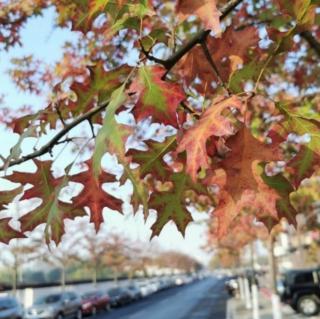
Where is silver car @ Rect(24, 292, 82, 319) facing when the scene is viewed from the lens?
facing the viewer and to the left of the viewer

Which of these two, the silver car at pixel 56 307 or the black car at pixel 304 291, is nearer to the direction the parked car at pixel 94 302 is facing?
the silver car

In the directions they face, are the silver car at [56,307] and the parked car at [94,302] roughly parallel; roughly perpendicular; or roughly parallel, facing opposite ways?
roughly parallel

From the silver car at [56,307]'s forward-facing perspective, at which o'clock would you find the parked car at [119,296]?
The parked car is roughly at 5 o'clock from the silver car.

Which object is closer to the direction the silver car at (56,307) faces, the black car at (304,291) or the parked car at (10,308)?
the parked car

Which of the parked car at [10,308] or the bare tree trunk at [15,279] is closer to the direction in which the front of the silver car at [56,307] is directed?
the parked car

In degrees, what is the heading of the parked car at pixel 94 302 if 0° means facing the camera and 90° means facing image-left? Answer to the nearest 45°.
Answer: approximately 45°

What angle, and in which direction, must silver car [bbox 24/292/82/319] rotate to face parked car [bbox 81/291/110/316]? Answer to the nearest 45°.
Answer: approximately 135° to its right

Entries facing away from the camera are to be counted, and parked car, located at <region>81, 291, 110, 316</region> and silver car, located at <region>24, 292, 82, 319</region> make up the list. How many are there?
0

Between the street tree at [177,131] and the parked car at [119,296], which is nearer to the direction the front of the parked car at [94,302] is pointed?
the street tree

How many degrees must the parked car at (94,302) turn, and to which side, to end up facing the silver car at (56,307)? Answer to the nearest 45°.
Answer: approximately 45° to its left

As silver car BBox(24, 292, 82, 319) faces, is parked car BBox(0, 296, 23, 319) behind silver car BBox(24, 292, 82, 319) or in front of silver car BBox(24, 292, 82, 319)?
in front

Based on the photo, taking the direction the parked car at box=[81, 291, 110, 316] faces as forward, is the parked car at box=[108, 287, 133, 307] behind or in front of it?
behind

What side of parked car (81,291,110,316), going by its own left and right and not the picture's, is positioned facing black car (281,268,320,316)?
left

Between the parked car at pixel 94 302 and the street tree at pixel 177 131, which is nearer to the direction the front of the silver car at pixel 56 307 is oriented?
the street tree

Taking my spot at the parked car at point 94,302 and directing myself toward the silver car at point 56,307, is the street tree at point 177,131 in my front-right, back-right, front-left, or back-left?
front-left
